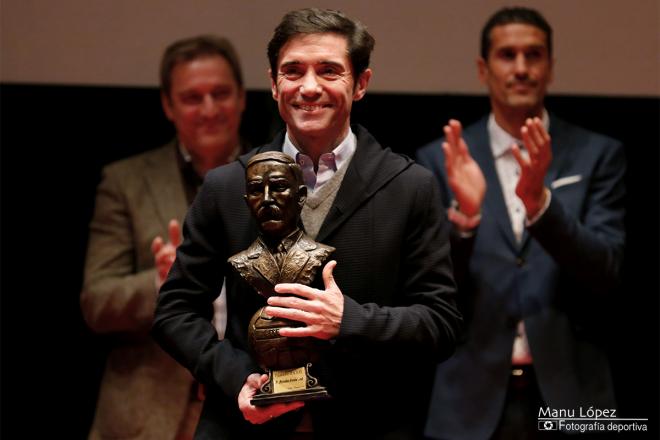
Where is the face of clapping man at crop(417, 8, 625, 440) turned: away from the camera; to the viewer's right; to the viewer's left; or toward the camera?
toward the camera

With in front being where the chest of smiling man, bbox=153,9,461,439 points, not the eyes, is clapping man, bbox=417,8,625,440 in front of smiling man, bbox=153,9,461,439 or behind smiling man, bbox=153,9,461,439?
behind

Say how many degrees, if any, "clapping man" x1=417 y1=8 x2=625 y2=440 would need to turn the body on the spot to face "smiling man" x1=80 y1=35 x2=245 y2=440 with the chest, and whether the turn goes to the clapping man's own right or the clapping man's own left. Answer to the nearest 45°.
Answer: approximately 90° to the clapping man's own right

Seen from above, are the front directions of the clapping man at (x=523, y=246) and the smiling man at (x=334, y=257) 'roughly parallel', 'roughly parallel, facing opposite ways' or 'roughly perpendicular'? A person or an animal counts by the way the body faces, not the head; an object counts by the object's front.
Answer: roughly parallel

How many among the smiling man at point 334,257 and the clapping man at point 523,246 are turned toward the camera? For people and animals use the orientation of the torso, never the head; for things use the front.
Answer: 2

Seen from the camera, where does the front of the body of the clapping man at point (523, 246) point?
toward the camera

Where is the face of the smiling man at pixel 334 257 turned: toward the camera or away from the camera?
toward the camera

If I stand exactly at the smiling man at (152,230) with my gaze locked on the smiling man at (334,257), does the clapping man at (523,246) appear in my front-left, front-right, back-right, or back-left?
front-left

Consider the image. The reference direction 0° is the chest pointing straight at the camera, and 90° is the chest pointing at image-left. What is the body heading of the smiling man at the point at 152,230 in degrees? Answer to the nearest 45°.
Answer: approximately 315°

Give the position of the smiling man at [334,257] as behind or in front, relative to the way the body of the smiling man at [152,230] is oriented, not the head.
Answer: in front

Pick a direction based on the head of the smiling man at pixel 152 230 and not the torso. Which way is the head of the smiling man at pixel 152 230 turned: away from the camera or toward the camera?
toward the camera

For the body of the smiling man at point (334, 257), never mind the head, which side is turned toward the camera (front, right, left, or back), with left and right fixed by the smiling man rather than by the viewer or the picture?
front
